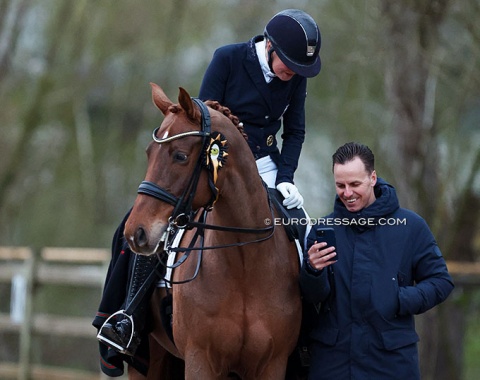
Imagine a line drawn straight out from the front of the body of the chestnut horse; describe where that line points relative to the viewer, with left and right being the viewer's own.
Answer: facing the viewer

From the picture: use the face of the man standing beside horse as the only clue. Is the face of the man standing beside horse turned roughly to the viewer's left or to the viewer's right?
to the viewer's left

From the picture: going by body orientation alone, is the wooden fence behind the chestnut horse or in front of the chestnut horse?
behind

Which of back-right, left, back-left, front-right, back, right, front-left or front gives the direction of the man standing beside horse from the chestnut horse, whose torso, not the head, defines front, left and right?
left

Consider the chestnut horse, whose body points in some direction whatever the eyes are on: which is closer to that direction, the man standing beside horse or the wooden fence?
the man standing beside horse
